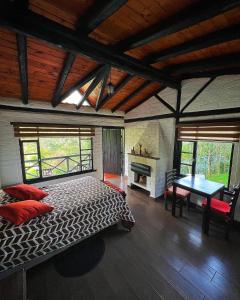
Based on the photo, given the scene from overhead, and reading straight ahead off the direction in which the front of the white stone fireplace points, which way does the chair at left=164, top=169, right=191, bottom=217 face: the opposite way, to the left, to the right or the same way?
to the left

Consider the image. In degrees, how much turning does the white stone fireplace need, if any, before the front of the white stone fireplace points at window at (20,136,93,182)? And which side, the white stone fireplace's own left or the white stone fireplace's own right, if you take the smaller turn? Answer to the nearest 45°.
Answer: approximately 45° to the white stone fireplace's own right

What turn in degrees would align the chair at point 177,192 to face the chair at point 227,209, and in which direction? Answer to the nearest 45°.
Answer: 0° — it already faces it

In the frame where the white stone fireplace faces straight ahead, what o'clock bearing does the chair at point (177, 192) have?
The chair is roughly at 9 o'clock from the white stone fireplace.

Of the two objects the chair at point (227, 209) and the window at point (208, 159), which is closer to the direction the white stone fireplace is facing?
the chair

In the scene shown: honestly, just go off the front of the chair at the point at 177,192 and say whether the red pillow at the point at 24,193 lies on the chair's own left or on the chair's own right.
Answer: on the chair's own right

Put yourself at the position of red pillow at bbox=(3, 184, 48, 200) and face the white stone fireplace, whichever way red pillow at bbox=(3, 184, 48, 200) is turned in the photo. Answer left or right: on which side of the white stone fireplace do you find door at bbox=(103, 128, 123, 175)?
left

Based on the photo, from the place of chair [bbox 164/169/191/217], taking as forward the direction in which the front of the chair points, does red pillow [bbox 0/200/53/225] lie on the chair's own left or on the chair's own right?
on the chair's own right

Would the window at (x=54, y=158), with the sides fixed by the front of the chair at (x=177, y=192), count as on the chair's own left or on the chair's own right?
on the chair's own right

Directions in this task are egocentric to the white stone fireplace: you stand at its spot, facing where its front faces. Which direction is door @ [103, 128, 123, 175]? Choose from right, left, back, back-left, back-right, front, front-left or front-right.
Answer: right

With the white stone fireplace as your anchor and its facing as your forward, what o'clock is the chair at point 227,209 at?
The chair is roughly at 9 o'clock from the white stone fireplace.

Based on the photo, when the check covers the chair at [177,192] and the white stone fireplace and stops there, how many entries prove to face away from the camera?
0

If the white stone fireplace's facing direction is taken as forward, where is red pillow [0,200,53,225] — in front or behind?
in front

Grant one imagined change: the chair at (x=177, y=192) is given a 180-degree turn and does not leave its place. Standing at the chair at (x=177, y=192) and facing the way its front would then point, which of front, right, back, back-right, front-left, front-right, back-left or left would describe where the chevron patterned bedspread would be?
left
